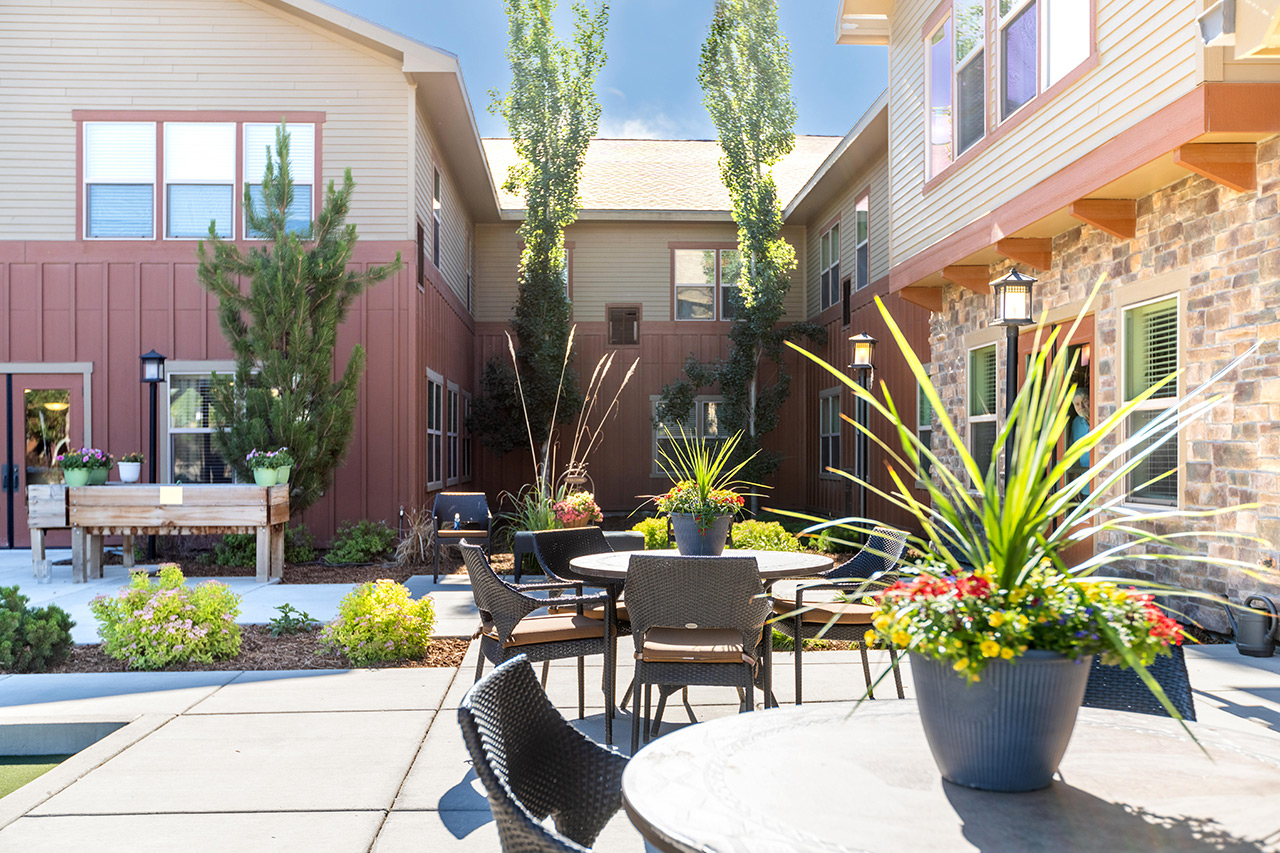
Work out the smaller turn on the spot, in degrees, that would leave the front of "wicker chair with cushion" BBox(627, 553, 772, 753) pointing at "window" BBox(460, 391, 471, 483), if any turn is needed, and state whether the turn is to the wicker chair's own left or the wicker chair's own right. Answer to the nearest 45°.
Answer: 0° — it already faces it

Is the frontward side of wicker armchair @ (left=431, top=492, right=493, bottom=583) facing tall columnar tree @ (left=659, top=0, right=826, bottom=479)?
no

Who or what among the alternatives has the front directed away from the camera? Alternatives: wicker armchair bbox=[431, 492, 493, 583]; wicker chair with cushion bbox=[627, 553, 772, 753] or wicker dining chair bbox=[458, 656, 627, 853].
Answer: the wicker chair with cushion

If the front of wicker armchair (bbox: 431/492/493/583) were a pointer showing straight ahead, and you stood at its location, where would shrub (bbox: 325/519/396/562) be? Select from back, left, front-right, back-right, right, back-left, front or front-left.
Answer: back-right

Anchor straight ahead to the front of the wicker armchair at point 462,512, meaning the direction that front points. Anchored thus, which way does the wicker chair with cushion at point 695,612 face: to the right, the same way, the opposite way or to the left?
the opposite way

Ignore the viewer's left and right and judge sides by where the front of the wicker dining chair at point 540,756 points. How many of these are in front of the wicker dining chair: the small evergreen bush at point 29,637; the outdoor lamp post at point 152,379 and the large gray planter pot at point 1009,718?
1

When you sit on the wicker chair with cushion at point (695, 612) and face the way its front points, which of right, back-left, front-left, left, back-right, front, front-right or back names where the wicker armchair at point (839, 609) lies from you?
front-right

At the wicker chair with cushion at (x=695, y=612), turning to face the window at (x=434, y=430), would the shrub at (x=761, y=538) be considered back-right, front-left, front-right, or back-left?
front-right

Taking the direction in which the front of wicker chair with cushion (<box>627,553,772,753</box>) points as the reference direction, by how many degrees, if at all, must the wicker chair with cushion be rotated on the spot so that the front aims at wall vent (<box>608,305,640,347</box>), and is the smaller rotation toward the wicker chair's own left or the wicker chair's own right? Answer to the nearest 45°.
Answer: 0° — it already faces it

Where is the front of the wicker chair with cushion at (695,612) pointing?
away from the camera

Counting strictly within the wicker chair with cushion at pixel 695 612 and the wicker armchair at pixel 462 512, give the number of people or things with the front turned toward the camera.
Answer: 1

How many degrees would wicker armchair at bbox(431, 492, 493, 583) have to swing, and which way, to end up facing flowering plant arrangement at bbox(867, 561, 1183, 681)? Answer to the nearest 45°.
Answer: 0° — it already faces it

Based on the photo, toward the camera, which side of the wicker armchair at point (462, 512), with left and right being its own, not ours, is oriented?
front

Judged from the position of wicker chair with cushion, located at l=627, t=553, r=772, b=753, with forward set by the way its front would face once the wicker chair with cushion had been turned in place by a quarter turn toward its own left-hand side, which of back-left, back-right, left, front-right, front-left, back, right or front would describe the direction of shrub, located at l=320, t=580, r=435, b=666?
front-right

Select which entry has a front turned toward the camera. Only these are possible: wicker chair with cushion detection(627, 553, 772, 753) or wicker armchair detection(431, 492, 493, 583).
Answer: the wicker armchair

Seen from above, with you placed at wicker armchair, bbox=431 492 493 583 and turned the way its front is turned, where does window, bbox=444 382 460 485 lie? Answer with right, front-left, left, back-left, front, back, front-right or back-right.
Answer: back

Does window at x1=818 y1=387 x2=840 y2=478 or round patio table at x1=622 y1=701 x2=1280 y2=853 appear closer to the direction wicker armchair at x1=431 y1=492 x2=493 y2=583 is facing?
the round patio table
